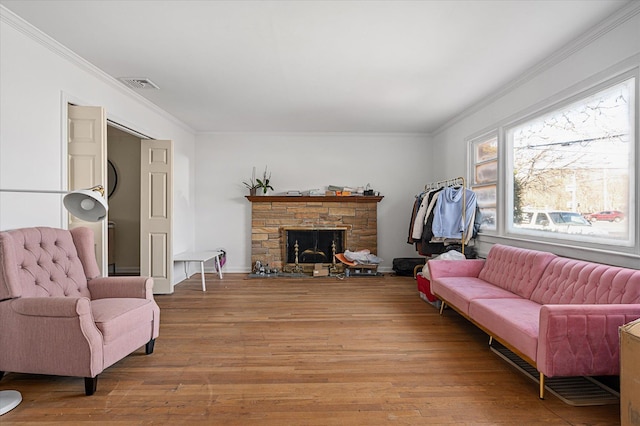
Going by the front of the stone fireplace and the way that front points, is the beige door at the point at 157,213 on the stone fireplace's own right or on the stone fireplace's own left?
on the stone fireplace's own right

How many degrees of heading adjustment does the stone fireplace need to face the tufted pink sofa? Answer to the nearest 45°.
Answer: approximately 45° to its left

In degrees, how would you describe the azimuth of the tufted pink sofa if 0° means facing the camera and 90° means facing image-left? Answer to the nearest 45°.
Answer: approximately 45°

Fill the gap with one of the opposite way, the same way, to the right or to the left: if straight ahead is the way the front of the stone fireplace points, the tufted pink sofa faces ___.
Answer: to the right

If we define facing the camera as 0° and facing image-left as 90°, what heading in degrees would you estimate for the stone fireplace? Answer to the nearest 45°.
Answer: approximately 0°

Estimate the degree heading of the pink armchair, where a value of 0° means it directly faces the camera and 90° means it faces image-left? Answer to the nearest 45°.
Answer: approximately 315°

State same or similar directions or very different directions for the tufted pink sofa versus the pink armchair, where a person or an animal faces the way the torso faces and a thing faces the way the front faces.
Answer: very different directions

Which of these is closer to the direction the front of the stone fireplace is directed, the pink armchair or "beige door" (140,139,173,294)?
the pink armchair
